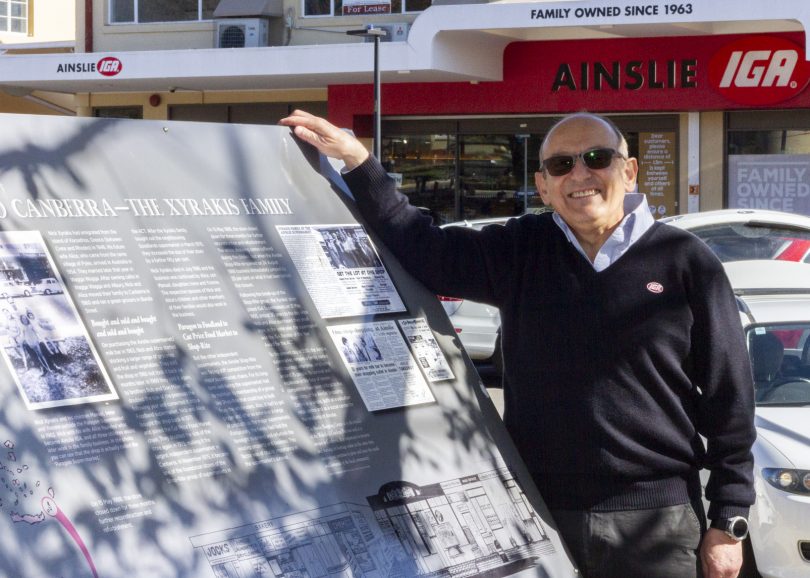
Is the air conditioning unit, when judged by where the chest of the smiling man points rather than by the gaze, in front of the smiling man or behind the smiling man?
behind

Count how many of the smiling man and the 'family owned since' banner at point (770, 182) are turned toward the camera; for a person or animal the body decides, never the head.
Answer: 2

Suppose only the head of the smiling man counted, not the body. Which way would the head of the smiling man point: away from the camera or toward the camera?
toward the camera

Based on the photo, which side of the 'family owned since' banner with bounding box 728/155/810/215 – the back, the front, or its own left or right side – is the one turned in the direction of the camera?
front

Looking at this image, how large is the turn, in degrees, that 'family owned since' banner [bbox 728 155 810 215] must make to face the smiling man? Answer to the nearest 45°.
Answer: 0° — it already faces them

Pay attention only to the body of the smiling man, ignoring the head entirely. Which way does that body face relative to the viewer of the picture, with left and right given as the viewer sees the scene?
facing the viewer

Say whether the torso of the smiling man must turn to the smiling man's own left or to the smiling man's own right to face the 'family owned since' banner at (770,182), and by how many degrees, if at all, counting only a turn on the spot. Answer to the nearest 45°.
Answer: approximately 180°

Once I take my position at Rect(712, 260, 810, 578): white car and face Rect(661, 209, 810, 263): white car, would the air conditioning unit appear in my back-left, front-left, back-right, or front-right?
front-left

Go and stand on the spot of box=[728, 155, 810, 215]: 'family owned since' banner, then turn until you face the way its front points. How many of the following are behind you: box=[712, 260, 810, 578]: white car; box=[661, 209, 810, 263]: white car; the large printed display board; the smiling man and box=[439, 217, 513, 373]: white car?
0

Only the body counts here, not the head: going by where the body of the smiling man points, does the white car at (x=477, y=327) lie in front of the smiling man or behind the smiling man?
behind

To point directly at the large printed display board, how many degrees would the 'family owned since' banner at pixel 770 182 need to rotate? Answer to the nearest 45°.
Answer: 0° — it already faces it

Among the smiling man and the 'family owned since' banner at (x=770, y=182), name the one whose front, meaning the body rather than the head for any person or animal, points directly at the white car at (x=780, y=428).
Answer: the 'family owned since' banner

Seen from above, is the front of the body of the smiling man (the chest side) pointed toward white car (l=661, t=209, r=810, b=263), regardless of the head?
no

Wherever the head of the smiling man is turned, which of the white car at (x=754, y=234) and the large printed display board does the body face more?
the large printed display board

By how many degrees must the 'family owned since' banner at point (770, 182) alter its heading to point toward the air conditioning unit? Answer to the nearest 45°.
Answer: approximately 90° to its right

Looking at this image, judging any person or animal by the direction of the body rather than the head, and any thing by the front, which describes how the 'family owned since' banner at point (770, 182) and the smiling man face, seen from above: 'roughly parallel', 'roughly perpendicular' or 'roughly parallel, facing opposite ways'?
roughly parallel
